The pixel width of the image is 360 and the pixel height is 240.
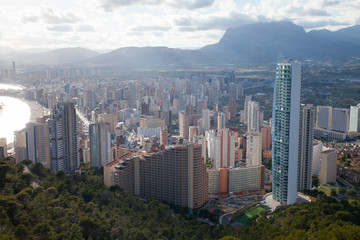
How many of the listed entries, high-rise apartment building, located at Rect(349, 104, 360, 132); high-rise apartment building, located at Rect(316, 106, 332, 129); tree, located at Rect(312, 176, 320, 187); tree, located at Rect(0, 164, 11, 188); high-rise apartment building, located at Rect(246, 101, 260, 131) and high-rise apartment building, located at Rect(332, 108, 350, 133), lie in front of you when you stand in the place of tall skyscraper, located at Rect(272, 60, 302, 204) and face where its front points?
1

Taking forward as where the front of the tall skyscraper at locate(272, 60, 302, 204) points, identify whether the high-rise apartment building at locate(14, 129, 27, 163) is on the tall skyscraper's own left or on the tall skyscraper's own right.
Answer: on the tall skyscraper's own right

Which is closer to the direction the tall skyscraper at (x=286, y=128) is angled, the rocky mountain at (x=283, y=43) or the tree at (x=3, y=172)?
the tree

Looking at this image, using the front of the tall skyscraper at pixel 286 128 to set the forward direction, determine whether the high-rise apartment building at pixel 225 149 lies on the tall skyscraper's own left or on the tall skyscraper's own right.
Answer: on the tall skyscraper's own right

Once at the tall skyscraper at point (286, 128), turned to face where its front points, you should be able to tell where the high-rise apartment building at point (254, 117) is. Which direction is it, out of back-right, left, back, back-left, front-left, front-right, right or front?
back-right

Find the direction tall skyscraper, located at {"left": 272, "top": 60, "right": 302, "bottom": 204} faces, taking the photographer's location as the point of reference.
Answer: facing the viewer and to the left of the viewer

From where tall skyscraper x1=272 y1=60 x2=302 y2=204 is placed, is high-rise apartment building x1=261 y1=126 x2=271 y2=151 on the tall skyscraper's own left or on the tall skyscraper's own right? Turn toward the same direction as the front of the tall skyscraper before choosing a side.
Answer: on the tall skyscraper's own right

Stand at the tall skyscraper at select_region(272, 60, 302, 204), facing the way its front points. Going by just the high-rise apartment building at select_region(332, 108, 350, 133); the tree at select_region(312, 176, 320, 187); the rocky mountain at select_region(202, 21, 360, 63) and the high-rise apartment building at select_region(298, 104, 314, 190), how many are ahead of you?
0

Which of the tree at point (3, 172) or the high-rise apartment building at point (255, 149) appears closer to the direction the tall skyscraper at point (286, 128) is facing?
the tree

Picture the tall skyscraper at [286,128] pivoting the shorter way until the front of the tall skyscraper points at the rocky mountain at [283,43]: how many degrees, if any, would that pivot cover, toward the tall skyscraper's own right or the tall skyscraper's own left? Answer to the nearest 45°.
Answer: approximately 135° to the tall skyscraper's own right

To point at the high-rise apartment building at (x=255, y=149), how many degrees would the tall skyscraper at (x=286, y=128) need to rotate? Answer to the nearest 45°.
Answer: approximately 135° to its right

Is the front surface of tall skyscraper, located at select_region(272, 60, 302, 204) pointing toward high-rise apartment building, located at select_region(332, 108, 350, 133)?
no

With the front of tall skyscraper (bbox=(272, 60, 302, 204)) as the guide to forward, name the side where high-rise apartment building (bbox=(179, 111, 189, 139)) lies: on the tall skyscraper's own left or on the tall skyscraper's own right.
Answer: on the tall skyscraper's own right

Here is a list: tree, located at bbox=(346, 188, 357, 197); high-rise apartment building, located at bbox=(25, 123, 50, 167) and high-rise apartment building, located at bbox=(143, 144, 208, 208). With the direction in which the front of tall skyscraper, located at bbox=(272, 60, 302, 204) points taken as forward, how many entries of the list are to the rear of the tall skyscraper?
1

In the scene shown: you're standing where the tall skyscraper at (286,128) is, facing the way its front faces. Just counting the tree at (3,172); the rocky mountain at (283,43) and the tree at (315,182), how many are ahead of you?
1

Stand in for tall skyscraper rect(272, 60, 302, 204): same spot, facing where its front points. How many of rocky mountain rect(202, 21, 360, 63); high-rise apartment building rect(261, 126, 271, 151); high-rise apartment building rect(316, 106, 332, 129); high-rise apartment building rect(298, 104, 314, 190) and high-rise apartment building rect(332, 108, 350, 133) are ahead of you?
0

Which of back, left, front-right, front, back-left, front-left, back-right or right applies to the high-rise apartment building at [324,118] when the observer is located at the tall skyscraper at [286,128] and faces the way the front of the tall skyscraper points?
back-right

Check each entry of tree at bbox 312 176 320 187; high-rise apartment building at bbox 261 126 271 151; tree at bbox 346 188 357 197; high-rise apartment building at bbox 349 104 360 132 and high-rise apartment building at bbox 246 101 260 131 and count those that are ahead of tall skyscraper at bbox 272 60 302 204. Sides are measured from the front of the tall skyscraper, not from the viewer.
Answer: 0

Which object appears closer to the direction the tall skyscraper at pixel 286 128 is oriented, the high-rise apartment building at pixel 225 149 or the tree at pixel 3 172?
the tree

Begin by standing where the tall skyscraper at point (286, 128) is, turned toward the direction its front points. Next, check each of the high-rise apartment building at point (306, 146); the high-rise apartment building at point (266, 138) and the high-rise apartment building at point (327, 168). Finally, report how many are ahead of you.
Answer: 0
